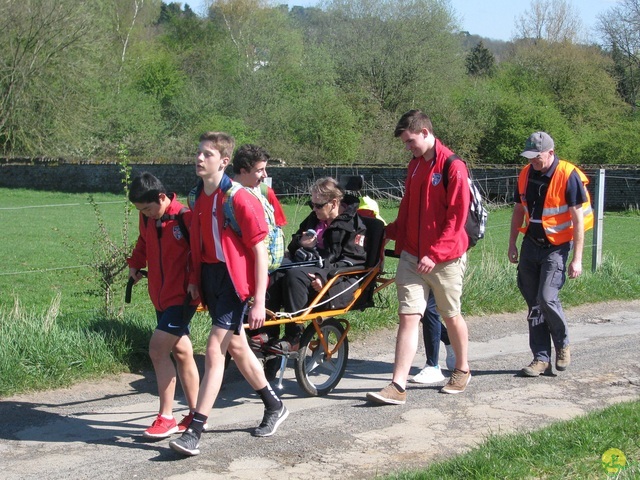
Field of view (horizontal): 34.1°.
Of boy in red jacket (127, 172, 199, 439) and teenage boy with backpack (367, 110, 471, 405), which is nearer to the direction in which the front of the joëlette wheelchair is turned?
the boy in red jacket

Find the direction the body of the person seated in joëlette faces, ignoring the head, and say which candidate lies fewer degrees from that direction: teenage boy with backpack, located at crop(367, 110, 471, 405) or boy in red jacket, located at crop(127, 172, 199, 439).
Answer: the boy in red jacket

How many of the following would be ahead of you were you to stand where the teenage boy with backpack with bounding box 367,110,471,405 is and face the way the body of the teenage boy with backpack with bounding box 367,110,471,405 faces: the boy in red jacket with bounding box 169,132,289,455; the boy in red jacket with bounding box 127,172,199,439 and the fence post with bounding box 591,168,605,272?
2

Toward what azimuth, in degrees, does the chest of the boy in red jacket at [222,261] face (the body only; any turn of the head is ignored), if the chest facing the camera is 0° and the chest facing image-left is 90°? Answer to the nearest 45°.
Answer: approximately 45°

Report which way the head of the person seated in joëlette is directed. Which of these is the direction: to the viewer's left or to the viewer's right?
to the viewer's left

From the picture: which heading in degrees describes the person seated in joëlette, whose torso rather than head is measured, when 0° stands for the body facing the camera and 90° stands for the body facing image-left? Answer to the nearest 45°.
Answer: approximately 45°

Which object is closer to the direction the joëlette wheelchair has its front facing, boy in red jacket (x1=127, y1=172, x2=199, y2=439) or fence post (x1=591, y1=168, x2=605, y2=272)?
the boy in red jacket
